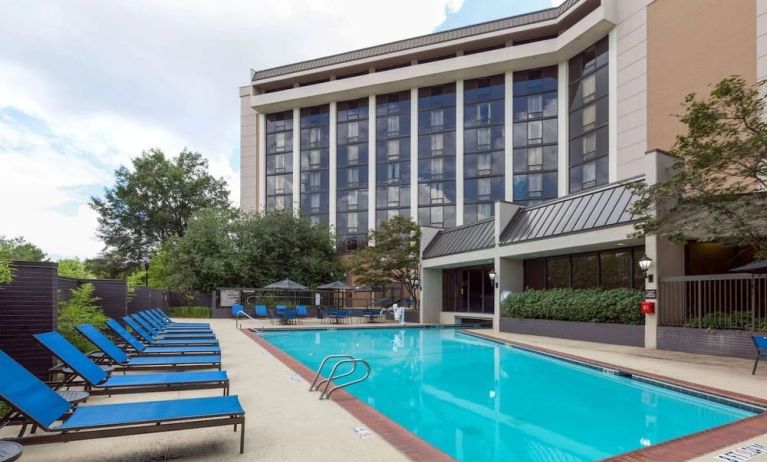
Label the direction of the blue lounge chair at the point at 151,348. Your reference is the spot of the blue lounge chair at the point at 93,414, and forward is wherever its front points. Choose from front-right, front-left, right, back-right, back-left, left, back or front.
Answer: left

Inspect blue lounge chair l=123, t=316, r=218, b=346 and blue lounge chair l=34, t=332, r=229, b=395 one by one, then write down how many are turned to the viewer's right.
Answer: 2

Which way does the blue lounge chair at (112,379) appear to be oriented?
to the viewer's right

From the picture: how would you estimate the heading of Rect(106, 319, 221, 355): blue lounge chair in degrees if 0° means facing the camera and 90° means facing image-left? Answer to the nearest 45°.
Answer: approximately 270°

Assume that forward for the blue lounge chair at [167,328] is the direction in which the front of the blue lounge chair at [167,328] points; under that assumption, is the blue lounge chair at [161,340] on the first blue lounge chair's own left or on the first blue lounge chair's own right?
on the first blue lounge chair's own right

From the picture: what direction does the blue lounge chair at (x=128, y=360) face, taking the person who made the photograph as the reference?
facing to the right of the viewer

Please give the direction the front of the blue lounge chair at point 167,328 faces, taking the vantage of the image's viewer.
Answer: facing to the right of the viewer

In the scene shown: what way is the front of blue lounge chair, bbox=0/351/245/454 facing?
to the viewer's right

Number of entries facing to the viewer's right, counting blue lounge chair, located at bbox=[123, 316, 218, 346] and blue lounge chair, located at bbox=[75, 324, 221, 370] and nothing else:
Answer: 2
